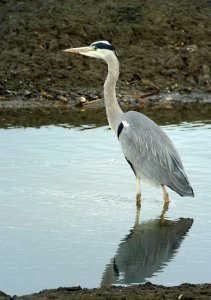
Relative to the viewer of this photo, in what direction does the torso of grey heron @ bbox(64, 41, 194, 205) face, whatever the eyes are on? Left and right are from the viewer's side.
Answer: facing to the left of the viewer
